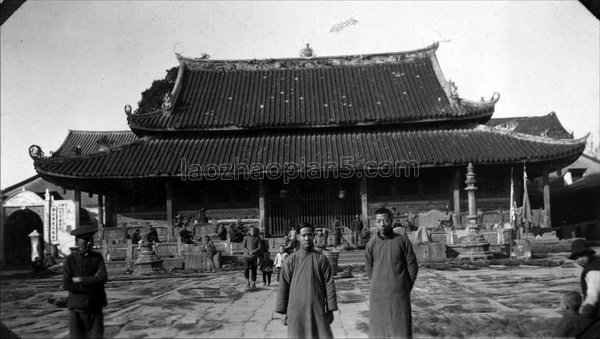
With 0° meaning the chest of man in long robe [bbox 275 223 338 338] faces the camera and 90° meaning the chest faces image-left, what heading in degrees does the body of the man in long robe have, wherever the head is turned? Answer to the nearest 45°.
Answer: approximately 0°

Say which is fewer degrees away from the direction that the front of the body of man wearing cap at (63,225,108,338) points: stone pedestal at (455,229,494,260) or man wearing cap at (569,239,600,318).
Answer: the man wearing cap

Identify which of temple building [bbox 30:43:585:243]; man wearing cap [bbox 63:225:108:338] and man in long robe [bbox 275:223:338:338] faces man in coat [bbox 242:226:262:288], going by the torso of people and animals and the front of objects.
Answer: the temple building

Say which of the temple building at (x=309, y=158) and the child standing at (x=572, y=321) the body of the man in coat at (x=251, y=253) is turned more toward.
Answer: the child standing

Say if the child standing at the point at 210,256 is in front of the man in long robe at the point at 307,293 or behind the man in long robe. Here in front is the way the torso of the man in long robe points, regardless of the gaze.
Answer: behind

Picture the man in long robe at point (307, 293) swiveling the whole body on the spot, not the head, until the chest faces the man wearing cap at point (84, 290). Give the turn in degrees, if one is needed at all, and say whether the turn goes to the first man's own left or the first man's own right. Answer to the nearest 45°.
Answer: approximately 90° to the first man's own right

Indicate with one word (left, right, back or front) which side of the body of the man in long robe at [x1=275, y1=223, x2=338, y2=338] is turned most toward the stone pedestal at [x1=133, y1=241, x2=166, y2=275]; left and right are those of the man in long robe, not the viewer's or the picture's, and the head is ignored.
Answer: back

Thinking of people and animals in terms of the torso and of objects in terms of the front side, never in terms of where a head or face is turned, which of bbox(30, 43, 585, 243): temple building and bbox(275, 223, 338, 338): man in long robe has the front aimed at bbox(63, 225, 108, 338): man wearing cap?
the temple building
